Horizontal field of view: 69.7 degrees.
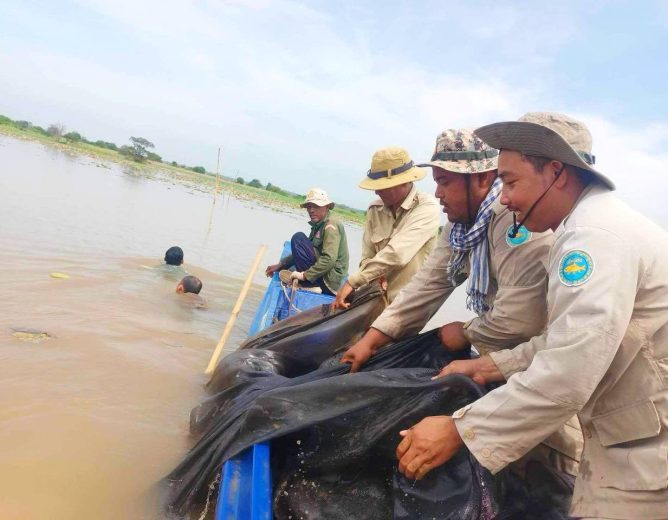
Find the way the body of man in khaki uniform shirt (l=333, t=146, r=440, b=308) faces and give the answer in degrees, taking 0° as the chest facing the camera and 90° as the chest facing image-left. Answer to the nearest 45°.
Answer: approximately 45°

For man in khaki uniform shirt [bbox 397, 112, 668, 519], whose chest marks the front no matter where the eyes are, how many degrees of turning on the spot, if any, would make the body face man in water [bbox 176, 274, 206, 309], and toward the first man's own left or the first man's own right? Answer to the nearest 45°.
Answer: approximately 45° to the first man's own right

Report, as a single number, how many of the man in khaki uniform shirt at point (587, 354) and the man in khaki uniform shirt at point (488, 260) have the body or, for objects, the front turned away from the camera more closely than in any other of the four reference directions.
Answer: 0

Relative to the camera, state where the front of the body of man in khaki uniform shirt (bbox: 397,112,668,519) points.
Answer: to the viewer's left

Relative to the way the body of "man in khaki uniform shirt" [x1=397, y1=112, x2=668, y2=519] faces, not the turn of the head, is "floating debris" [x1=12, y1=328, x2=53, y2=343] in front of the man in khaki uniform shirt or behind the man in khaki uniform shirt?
in front

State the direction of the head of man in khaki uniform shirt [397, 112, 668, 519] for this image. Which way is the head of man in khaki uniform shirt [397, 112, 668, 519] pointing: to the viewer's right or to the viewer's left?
to the viewer's left
